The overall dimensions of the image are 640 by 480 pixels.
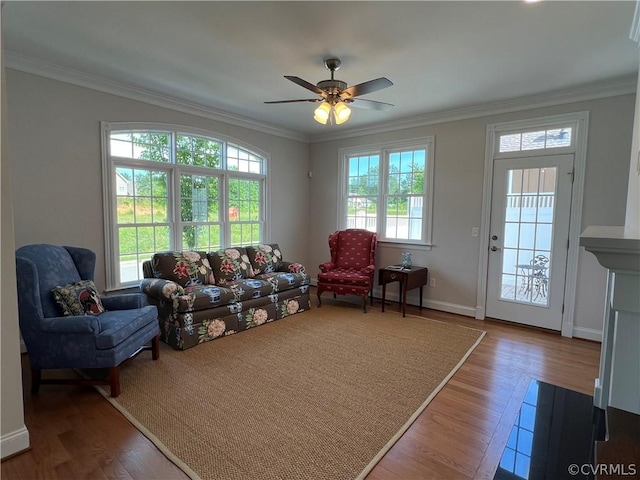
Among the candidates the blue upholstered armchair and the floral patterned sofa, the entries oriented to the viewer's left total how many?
0

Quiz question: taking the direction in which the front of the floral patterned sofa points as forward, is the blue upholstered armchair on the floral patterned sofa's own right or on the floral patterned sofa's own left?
on the floral patterned sofa's own right

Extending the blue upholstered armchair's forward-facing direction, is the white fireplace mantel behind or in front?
in front

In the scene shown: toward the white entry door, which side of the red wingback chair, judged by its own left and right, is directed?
left

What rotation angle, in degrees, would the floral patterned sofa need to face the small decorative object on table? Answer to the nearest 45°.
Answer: approximately 45° to its left

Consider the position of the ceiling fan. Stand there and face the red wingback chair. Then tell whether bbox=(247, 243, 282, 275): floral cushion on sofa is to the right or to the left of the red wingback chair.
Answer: left

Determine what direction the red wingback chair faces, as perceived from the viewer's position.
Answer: facing the viewer and to the left of the viewer

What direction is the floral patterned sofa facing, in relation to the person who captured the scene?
facing the viewer and to the right of the viewer

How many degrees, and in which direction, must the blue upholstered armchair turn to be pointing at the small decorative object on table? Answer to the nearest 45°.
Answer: approximately 45° to its left
